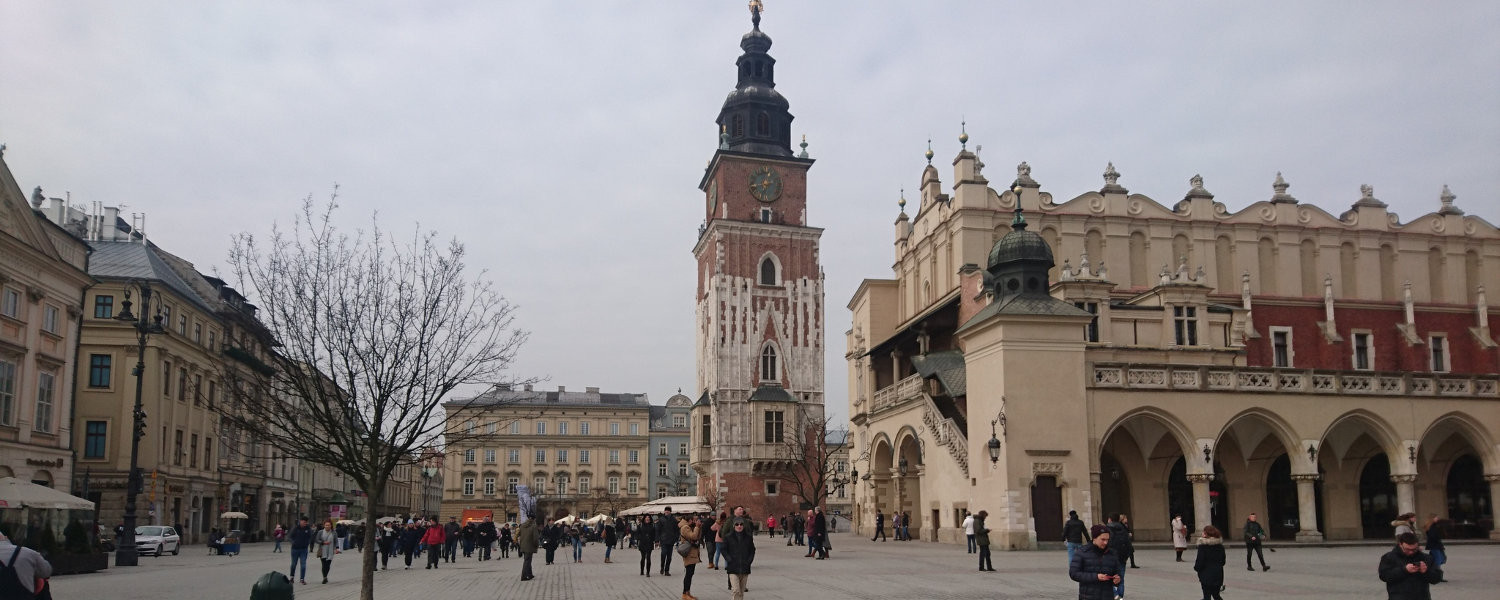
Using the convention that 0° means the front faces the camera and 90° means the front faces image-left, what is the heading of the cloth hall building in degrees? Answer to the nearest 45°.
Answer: approximately 0°

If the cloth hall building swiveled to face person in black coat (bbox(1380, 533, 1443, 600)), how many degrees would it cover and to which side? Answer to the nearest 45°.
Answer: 0° — it already faces them

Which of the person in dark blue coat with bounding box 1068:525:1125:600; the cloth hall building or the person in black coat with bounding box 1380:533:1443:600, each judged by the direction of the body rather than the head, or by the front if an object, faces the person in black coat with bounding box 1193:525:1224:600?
the cloth hall building

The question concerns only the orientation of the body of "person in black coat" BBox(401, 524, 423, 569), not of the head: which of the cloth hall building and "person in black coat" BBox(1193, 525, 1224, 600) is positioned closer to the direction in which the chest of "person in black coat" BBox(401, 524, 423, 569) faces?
the person in black coat

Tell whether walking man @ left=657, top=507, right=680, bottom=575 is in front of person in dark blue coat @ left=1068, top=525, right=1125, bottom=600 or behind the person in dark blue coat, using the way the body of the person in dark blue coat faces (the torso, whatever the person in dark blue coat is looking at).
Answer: behind

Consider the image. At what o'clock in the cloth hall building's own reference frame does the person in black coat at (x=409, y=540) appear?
The person in black coat is roughly at 2 o'clock from the cloth hall building.

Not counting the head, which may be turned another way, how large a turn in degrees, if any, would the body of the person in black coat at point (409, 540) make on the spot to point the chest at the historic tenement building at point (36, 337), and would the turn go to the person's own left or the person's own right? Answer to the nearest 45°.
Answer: approximately 90° to the person's own right

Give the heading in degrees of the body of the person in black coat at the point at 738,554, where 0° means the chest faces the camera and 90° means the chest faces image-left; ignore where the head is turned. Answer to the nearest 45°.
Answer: approximately 0°

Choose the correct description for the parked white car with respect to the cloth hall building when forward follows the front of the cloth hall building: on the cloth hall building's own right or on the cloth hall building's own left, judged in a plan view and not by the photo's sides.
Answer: on the cloth hall building's own right
